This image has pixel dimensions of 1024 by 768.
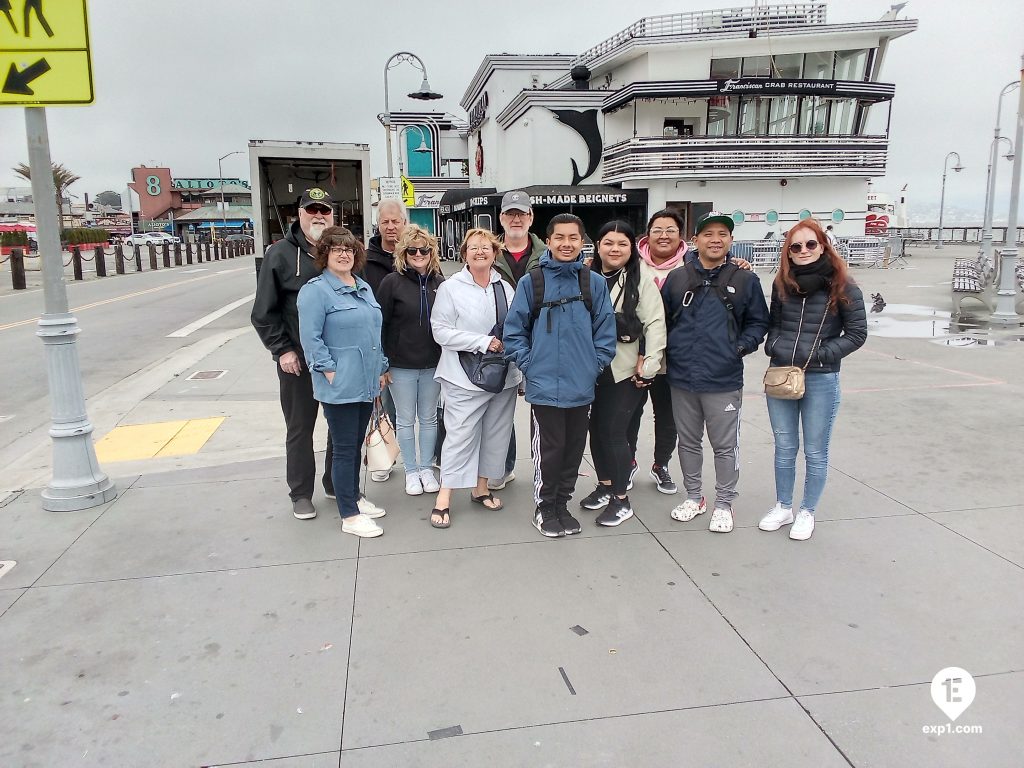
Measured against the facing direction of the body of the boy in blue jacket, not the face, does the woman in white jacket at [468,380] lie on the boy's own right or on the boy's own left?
on the boy's own right

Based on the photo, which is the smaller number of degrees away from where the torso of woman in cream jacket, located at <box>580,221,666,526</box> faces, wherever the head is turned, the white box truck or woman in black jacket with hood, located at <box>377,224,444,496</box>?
the woman in black jacket with hood

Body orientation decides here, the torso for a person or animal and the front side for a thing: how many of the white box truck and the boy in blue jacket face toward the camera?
1

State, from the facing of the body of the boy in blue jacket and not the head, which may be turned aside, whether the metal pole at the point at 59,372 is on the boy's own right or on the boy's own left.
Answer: on the boy's own right

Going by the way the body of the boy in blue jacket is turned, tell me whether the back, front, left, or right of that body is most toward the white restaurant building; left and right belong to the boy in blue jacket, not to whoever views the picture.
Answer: back

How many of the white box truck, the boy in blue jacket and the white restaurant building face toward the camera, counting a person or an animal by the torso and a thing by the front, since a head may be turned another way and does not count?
2

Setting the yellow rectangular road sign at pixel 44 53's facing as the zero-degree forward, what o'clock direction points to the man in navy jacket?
The man in navy jacket is roughly at 10 o'clock from the yellow rectangular road sign.

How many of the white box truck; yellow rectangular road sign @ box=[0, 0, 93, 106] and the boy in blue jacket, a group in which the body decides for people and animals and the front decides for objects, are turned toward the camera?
2

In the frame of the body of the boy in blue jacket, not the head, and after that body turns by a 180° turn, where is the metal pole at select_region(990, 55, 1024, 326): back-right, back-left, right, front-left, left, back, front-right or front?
front-right

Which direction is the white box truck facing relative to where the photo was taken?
away from the camera

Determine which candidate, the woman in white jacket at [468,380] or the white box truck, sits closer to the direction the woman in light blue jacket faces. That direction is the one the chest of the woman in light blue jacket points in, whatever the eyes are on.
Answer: the woman in white jacket
